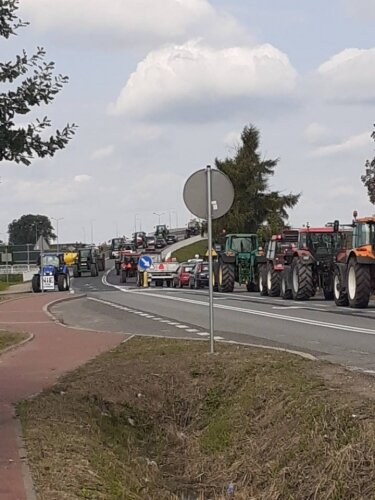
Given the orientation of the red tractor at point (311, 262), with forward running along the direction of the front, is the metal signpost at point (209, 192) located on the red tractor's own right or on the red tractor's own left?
on the red tractor's own left

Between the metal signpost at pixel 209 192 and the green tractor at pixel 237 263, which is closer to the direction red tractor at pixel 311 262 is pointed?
the green tractor

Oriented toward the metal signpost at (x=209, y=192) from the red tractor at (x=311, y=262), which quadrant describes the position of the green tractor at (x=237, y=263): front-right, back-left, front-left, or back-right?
back-right

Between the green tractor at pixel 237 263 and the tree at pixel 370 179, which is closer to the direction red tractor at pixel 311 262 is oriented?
the green tractor
